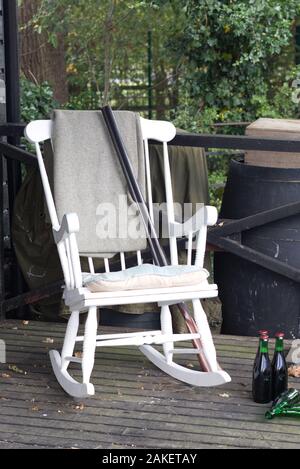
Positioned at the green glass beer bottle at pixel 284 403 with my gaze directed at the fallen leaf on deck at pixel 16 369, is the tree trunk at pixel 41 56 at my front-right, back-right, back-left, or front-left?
front-right

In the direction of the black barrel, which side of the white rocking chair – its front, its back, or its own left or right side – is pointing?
left

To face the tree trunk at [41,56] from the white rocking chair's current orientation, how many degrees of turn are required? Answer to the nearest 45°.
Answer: approximately 135° to its left

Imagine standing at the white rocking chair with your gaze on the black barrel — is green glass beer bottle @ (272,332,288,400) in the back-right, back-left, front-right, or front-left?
front-right

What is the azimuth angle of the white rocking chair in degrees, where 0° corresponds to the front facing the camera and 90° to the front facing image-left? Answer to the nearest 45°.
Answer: approximately 315°

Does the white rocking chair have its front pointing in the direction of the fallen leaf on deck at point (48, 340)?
no

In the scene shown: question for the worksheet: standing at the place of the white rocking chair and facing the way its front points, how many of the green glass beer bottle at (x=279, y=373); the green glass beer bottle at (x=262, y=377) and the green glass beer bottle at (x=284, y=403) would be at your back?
0

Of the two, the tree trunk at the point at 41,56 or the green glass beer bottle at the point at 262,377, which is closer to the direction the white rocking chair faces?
the green glass beer bottle

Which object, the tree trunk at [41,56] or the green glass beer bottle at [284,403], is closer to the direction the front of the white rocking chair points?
the green glass beer bottle

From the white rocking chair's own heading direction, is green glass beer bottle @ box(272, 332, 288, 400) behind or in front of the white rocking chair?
in front
